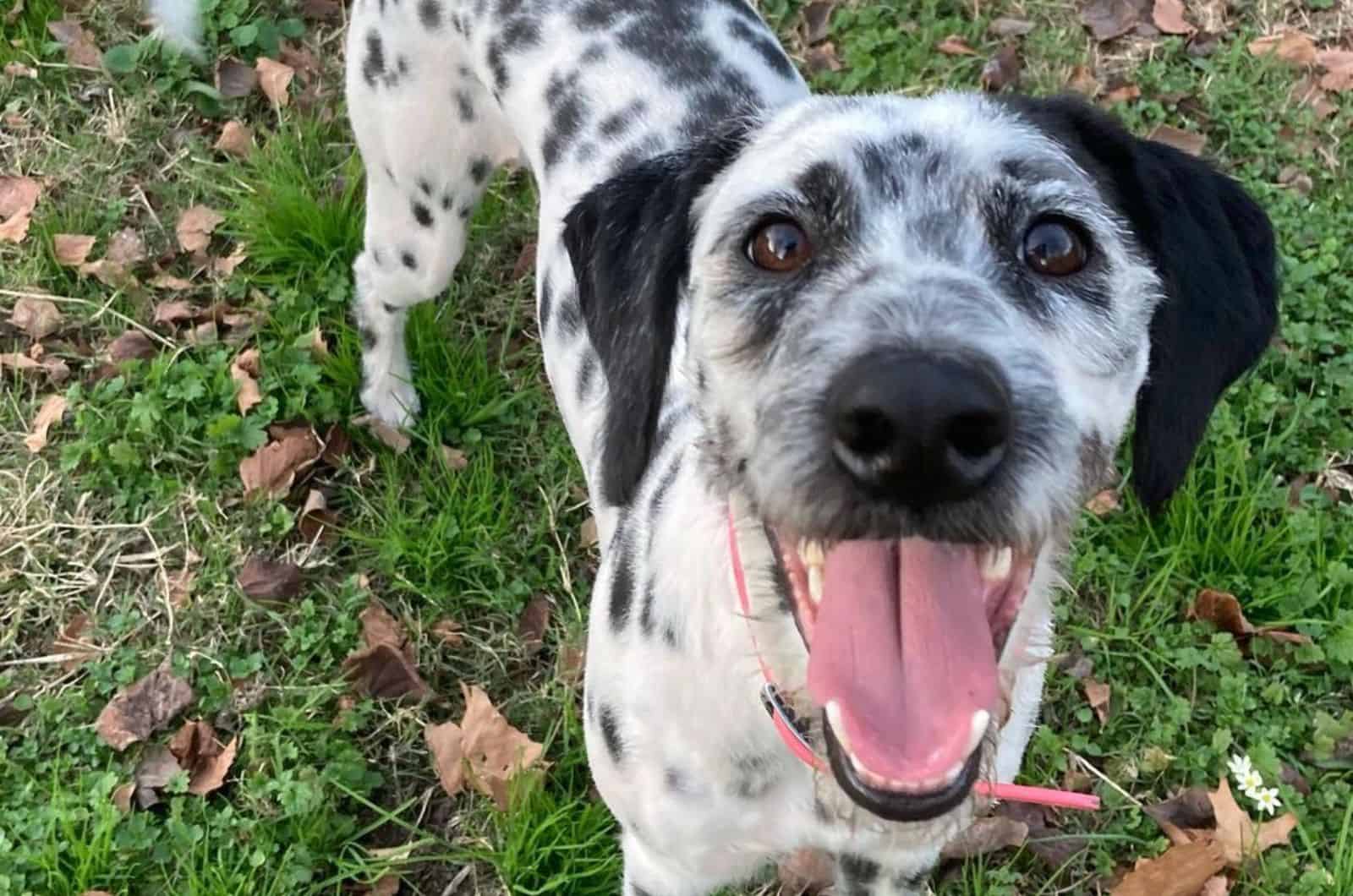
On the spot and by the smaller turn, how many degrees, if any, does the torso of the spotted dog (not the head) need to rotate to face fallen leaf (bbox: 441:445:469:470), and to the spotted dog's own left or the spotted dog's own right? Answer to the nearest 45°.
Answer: approximately 180°

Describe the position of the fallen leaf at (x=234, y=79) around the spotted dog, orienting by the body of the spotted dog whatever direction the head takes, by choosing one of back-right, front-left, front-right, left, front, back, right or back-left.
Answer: back

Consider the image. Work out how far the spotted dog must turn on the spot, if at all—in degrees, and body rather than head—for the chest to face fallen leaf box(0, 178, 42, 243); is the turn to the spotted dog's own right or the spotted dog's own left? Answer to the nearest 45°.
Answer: approximately 180°

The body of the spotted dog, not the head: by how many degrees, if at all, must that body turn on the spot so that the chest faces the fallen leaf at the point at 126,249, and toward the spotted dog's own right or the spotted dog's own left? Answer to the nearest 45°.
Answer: approximately 180°

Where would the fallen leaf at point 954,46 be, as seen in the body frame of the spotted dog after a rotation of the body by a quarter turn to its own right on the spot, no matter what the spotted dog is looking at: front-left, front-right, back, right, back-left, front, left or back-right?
back-right

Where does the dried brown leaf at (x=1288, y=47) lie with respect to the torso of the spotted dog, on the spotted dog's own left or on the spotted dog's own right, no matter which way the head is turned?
on the spotted dog's own left

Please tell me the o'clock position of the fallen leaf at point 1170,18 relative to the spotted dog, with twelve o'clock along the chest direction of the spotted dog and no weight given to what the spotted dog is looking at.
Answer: The fallen leaf is roughly at 8 o'clock from the spotted dog.

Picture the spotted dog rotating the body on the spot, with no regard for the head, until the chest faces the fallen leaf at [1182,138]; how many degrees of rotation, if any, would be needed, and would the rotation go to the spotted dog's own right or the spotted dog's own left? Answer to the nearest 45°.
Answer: approximately 135° to the spotted dog's own left

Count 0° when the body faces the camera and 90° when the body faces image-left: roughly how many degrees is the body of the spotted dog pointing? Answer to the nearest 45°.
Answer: approximately 315°
